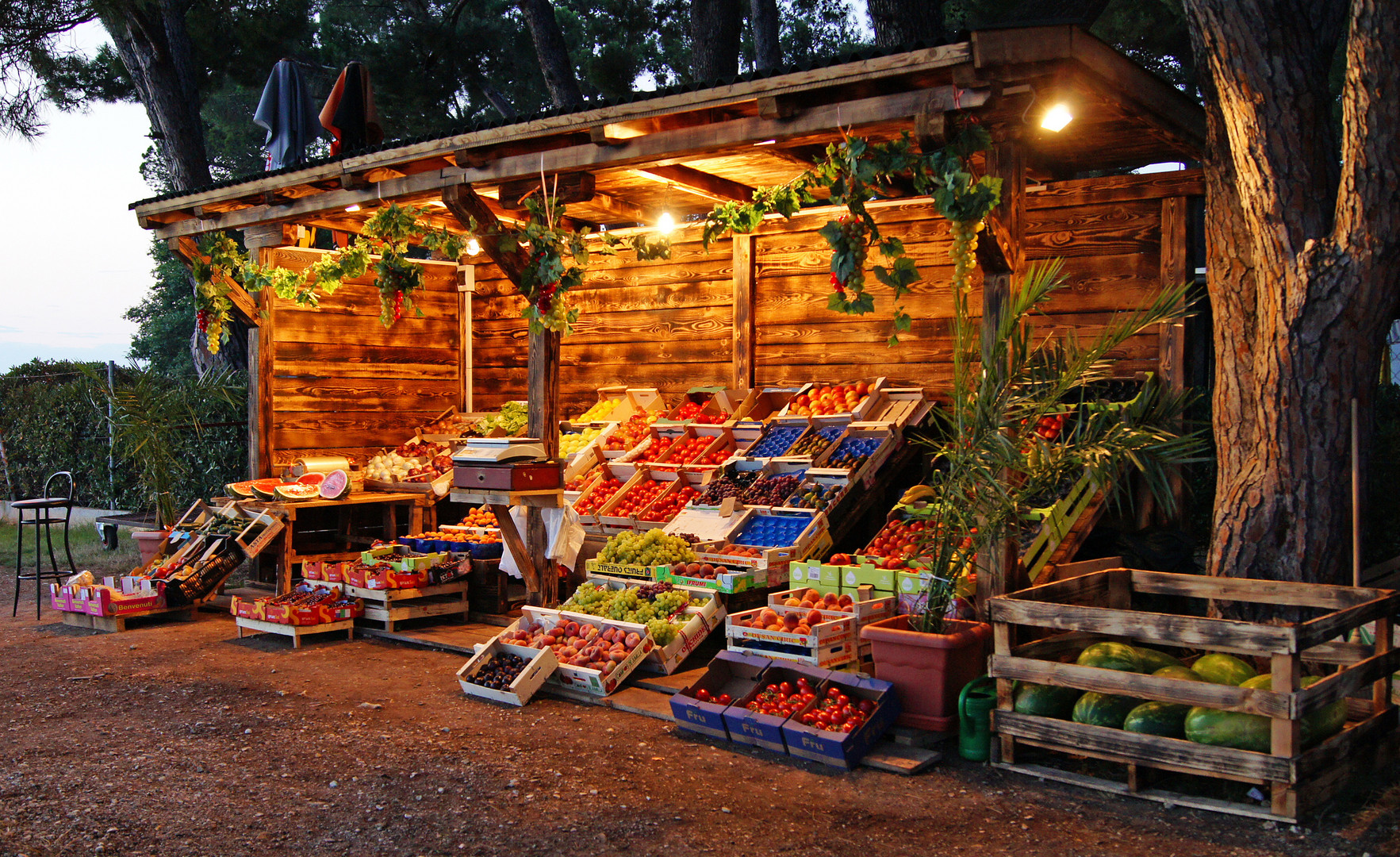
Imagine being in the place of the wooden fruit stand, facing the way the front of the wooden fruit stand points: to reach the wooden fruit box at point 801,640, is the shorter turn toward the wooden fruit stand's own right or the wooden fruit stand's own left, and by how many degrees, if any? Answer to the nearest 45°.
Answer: approximately 45° to the wooden fruit stand's own left

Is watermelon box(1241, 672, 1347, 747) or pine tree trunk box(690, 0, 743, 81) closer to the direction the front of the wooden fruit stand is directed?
the watermelon

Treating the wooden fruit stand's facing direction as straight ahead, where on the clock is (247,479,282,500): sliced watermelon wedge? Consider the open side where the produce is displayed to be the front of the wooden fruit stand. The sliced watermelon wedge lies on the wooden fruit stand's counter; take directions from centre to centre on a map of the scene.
The sliced watermelon wedge is roughly at 2 o'clock from the wooden fruit stand.

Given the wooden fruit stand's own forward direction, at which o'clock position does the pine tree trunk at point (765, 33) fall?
The pine tree trunk is roughly at 5 o'clock from the wooden fruit stand.

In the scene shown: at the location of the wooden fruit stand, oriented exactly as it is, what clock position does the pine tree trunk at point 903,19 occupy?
The pine tree trunk is roughly at 6 o'clock from the wooden fruit stand.

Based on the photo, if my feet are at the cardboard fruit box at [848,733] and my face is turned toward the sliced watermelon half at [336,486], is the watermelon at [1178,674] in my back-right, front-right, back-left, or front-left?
back-right

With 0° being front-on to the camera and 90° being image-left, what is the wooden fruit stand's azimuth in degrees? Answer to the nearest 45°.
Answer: approximately 45°
